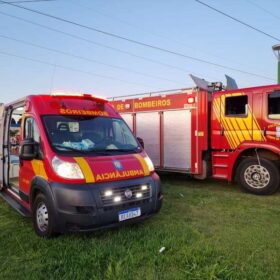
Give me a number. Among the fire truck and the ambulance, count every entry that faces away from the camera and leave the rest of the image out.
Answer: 0

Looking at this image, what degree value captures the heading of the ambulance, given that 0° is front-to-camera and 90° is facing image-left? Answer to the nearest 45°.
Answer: approximately 315°

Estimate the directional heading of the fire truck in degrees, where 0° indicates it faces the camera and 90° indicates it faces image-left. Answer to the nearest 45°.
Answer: approximately 315°

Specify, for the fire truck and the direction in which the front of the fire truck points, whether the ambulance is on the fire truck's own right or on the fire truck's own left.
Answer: on the fire truck's own right

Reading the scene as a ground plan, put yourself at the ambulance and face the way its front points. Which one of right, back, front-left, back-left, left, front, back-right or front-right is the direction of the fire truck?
left
